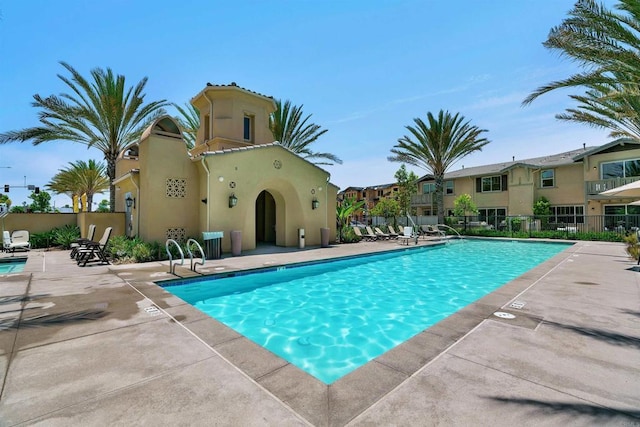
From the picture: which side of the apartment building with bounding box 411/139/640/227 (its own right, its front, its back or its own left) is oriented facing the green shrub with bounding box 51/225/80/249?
front

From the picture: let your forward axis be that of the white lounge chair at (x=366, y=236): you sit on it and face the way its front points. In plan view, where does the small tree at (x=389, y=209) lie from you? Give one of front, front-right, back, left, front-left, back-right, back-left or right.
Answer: back-left

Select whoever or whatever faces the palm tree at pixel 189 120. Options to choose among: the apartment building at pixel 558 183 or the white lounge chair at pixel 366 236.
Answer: the apartment building

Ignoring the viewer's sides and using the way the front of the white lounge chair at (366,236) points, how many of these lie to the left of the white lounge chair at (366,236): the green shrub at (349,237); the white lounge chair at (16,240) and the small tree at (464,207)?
1

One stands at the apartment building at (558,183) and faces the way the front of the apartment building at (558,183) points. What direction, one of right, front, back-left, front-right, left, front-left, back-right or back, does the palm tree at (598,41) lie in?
front-left

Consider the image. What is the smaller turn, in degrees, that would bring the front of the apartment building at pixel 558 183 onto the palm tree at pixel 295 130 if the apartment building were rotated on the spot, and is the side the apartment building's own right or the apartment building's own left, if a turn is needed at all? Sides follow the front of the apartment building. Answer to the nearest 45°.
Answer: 0° — it already faces it

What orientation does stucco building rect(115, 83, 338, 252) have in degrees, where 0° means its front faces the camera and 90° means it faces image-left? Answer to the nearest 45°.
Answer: approximately 315°

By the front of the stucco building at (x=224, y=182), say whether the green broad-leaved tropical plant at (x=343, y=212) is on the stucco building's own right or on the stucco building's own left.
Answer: on the stucco building's own left

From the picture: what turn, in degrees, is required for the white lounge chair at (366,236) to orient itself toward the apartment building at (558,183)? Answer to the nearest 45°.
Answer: approximately 90° to its left

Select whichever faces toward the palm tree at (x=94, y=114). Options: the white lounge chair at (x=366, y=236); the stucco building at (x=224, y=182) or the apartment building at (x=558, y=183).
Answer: the apartment building
